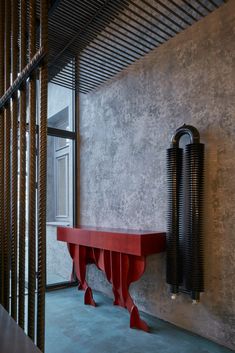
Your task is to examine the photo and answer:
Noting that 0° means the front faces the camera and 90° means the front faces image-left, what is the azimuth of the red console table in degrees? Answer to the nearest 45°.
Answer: approximately 45°
